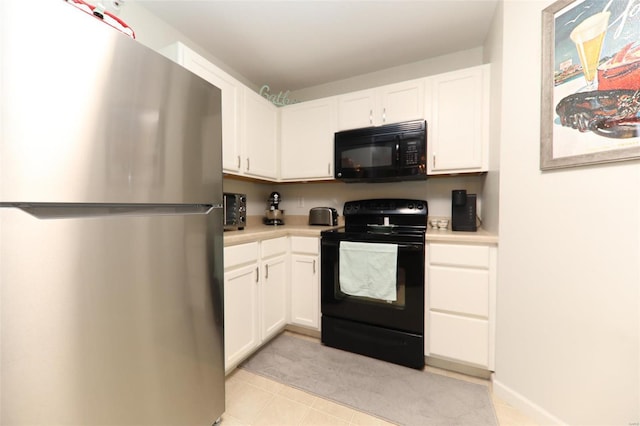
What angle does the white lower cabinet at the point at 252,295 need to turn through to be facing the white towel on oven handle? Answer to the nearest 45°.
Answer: approximately 45° to its left

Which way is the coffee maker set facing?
toward the camera

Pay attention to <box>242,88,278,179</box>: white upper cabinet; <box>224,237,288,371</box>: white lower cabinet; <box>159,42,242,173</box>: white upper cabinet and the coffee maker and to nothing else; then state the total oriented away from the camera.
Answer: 0

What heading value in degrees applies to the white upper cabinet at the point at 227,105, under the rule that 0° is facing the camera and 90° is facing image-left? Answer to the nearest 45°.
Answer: approximately 315°

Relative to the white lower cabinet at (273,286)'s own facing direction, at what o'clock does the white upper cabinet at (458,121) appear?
The white upper cabinet is roughly at 11 o'clock from the white lower cabinet.

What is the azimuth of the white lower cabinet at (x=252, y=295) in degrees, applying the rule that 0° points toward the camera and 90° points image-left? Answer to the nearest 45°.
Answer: approximately 315°

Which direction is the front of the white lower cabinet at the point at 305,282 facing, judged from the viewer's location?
facing the viewer and to the left of the viewer

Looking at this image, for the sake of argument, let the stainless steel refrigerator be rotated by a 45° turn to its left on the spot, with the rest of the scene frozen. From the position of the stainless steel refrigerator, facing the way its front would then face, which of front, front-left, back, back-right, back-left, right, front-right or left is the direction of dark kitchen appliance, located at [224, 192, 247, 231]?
front-left

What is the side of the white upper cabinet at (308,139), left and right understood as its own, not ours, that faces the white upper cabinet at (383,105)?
left

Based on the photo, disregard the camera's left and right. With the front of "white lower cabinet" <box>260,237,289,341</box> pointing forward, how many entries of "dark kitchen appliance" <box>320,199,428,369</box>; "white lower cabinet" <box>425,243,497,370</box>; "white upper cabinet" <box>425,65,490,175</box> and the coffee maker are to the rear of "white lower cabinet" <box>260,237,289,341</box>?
0
